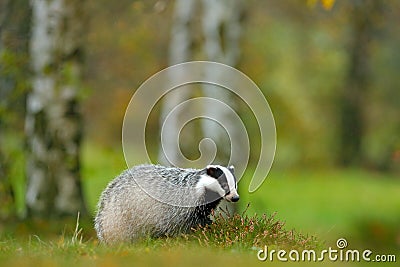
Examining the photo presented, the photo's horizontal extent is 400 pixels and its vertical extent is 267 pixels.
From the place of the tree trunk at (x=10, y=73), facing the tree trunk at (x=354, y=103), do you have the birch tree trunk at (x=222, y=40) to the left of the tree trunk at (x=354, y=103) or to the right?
right

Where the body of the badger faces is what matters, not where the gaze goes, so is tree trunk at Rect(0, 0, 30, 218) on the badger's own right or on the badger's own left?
on the badger's own left

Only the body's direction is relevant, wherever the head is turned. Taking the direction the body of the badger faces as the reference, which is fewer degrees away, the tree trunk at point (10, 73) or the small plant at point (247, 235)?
the small plant

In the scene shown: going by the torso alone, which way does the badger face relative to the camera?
to the viewer's right

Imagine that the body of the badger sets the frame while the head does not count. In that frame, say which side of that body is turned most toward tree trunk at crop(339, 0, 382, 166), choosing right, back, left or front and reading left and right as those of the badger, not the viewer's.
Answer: left

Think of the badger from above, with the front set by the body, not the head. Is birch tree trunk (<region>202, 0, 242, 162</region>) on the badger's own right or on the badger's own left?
on the badger's own left
